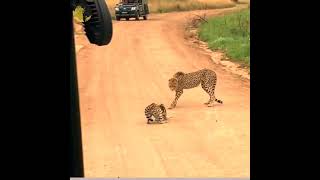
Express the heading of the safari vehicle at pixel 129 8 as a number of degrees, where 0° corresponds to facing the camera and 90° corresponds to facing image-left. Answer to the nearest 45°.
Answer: approximately 45°
